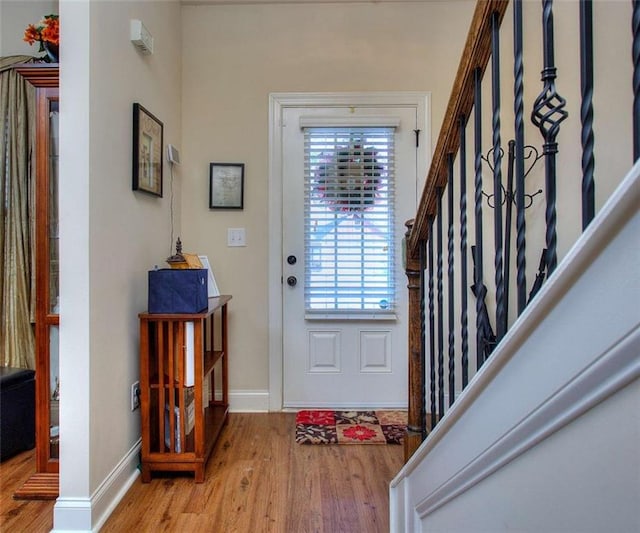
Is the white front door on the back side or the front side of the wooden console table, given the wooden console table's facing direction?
on the front side

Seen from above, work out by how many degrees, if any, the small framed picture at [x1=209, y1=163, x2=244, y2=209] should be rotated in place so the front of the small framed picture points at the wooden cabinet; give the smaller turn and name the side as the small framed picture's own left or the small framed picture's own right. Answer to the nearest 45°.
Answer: approximately 45° to the small framed picture's own right

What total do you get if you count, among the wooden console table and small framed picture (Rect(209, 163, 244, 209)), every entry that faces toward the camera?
1

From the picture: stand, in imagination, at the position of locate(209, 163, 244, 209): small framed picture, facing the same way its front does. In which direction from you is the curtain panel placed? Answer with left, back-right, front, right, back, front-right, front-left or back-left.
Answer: right

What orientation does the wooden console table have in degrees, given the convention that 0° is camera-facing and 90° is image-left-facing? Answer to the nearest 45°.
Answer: approximately 270°

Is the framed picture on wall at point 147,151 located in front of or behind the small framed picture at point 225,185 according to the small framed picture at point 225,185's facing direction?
in front

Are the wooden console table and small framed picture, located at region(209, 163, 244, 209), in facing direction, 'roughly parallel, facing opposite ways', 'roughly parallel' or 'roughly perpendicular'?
roughly perpendicular

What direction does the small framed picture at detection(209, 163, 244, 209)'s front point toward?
toward the camera
